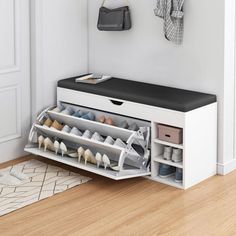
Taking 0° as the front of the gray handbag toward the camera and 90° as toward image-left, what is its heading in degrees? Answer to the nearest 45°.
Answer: approximately 0°

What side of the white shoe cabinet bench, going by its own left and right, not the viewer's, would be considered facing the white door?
right

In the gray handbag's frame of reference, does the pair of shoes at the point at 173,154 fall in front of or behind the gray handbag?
in front

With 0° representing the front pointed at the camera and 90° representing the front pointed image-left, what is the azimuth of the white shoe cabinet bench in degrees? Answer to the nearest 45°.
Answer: approximately 45°

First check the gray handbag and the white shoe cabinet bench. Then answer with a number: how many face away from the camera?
0
